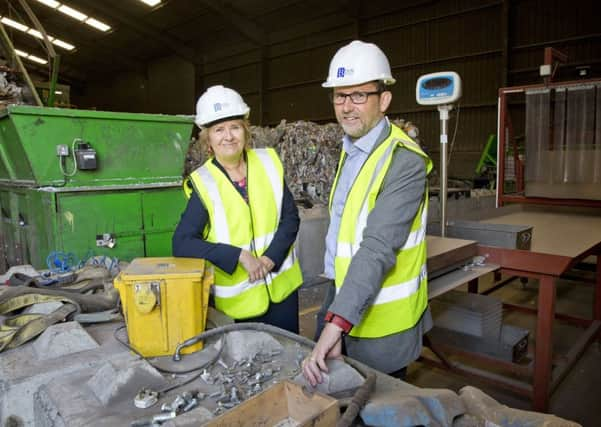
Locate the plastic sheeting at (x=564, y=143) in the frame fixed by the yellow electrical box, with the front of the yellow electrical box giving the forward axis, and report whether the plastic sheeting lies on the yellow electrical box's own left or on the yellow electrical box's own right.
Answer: on the yellow electrical box's own left

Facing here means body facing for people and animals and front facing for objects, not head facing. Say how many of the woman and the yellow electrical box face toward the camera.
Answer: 2

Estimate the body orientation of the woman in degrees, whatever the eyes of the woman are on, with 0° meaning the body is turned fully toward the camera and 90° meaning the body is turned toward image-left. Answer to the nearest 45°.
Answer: approximately 0°

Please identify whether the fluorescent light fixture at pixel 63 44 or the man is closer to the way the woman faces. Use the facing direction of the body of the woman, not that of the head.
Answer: the man

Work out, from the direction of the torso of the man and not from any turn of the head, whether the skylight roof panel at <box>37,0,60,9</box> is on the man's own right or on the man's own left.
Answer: on the man's own right

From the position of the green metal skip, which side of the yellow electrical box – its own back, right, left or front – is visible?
back

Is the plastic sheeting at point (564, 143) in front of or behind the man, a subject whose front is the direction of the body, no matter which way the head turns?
behind

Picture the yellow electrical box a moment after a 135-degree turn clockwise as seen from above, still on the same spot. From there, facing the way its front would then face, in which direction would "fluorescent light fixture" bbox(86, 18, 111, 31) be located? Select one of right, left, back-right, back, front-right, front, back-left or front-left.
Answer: front-right

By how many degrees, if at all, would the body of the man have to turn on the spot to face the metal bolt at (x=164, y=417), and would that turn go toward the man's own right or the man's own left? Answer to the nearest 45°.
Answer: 0° — they already face it
